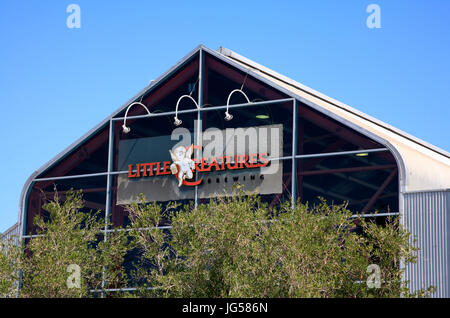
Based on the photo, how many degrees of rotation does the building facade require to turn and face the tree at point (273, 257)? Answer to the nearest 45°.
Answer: approximately 45° to its left

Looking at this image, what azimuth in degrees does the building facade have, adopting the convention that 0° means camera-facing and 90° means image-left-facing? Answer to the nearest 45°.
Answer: approximately 45°
